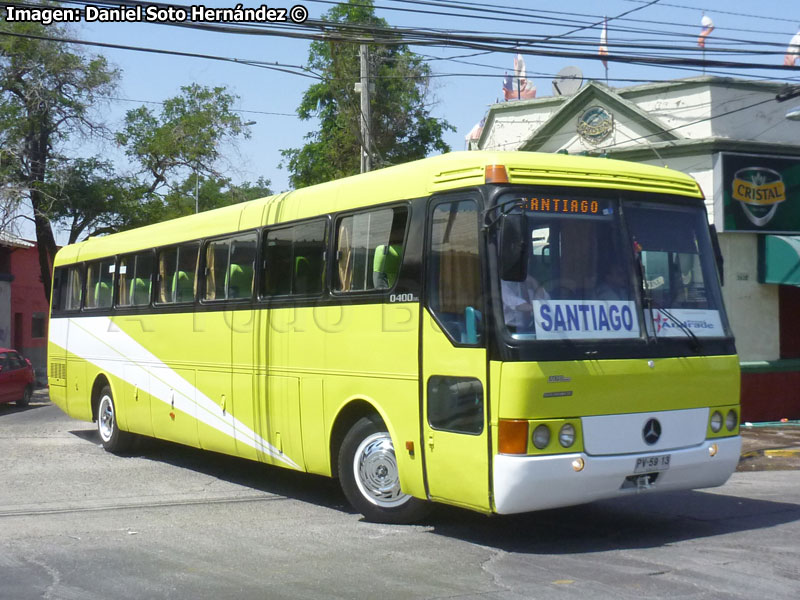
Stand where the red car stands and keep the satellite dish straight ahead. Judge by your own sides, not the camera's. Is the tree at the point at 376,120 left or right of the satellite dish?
left

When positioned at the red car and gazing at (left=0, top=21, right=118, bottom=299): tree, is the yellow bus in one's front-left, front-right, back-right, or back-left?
back-right

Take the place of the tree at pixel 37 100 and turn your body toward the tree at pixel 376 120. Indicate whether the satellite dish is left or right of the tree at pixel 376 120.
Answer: right

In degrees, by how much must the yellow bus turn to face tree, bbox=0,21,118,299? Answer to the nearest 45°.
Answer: approximately 180°

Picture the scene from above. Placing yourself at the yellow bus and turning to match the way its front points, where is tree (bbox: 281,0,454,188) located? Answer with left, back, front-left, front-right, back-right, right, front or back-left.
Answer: back-left

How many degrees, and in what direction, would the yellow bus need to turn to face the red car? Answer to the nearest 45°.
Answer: approximately 180°

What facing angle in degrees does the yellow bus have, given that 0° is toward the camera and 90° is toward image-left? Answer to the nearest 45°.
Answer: approximately 315°

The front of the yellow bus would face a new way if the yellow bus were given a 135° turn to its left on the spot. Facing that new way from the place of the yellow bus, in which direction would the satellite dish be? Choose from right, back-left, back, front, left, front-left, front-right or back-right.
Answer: front
